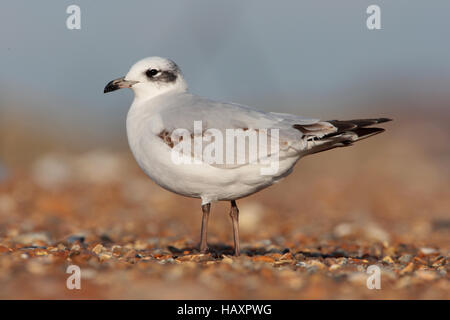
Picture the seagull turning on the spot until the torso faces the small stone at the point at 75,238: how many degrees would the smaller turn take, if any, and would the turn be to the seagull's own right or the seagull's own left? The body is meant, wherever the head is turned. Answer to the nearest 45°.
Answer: approximately 45° to the seagull's own right

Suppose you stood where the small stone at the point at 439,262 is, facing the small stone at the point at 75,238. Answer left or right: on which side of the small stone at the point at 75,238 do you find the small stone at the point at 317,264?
left

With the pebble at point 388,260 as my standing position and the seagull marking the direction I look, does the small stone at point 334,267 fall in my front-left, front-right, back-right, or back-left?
front-left

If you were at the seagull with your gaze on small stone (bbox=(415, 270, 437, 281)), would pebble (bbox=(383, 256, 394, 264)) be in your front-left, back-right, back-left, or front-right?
front-left

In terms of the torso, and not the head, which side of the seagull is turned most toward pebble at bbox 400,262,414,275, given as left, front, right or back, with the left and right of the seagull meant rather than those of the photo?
back

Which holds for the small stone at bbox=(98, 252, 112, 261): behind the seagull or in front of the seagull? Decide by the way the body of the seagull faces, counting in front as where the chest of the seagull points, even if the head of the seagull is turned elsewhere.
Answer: in front

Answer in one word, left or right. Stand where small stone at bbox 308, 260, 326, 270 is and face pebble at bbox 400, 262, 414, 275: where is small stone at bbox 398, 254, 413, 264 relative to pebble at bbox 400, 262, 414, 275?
left

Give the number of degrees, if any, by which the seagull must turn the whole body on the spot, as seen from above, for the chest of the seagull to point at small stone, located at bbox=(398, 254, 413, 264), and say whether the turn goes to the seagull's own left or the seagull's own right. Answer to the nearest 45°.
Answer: approximately 135° to the seagull's own right

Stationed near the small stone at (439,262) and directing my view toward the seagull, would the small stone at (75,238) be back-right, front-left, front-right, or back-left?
front-right

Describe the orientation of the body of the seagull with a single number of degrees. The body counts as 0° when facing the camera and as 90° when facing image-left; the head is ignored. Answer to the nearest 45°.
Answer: approximately 90°

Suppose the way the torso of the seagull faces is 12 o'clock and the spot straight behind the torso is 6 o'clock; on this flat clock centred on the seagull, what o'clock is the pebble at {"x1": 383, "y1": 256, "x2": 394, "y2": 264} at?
The pebble is roughly at 5 o'clock from the seagull.

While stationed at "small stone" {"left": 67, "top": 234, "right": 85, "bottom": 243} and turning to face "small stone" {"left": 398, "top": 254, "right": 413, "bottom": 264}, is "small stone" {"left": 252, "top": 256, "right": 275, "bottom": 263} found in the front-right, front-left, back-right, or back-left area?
front-right

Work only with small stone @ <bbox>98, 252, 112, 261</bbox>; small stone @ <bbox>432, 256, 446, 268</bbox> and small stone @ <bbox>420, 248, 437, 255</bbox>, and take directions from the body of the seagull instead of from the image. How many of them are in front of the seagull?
1

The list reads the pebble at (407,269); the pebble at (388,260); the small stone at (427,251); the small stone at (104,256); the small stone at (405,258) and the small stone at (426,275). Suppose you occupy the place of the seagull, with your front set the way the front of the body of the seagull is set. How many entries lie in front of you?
1
